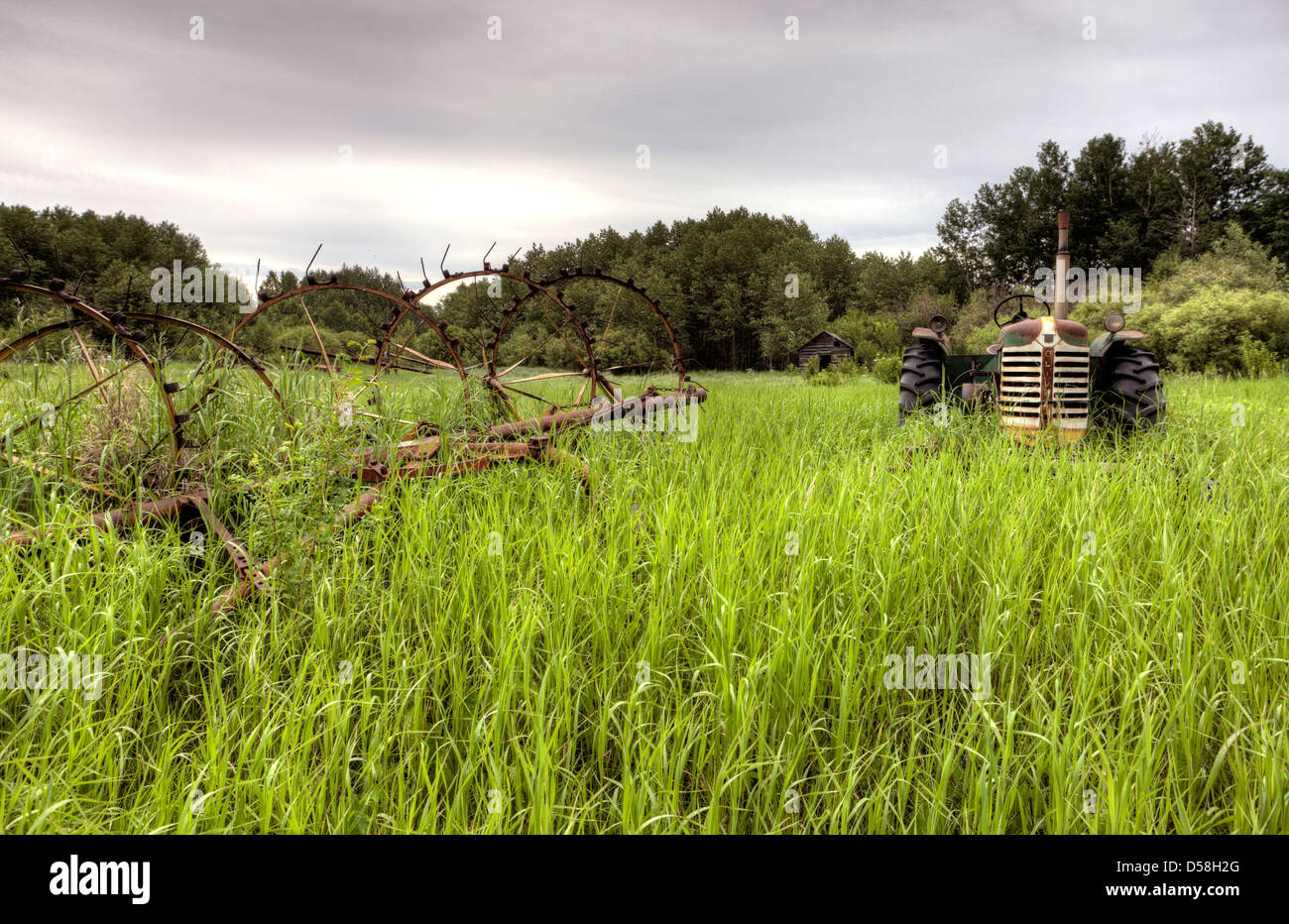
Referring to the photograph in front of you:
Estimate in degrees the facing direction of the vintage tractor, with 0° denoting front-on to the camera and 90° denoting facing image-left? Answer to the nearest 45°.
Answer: approximately 0°

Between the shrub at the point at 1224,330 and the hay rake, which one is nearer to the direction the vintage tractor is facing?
the hay rake

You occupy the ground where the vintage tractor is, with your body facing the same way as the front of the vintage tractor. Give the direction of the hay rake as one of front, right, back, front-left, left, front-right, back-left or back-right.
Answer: front-right
